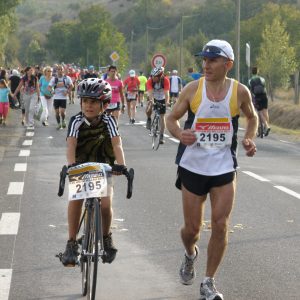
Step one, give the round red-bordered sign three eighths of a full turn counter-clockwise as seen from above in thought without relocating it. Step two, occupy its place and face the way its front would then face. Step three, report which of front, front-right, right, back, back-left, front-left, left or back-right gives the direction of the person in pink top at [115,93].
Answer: back-right

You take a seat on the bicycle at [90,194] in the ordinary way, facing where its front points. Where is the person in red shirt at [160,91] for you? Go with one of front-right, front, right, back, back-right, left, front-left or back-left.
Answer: back

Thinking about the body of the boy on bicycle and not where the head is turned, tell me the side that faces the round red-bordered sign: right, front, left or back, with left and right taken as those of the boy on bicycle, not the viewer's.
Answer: back

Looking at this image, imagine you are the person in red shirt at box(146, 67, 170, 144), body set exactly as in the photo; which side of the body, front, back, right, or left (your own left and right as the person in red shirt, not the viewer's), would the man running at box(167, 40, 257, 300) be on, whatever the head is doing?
front

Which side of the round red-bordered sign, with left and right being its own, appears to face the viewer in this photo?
front

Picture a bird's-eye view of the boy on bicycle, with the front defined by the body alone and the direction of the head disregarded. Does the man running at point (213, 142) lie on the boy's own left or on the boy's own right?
on the boy's own left

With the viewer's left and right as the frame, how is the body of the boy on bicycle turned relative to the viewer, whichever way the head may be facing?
facing the viewer

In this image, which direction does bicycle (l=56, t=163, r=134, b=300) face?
toward the camera

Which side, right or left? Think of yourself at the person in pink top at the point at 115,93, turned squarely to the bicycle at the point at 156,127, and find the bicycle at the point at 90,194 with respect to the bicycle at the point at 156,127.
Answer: right

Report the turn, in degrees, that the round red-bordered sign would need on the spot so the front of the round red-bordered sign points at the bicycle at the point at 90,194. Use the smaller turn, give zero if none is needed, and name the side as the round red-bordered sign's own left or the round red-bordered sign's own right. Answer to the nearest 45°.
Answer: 0° — it already faces it

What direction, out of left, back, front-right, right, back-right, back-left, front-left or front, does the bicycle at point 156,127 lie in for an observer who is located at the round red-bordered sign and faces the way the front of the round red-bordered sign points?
front

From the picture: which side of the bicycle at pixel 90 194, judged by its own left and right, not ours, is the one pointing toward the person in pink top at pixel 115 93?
back
